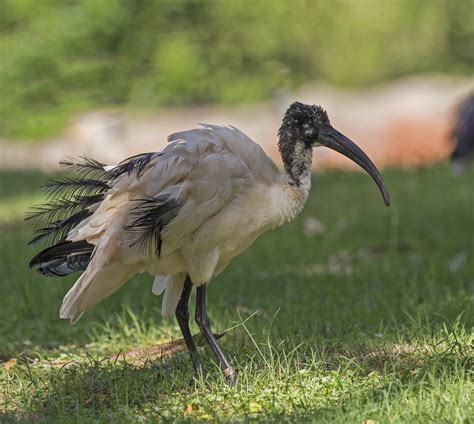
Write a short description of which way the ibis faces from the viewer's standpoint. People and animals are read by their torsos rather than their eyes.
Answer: facing to the right of the viewer

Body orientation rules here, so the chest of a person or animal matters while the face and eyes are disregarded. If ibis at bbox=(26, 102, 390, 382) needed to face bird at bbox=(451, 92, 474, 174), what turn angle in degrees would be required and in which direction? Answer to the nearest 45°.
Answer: approximately 45° to its left
